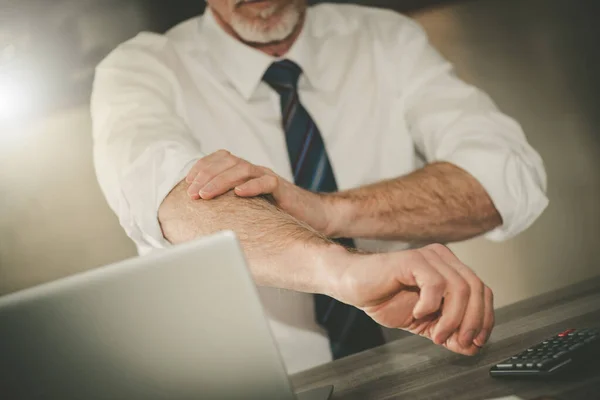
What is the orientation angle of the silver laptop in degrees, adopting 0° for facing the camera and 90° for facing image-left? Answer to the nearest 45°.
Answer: approximately 225°

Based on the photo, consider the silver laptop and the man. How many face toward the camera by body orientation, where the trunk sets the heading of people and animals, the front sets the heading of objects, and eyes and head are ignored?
1
